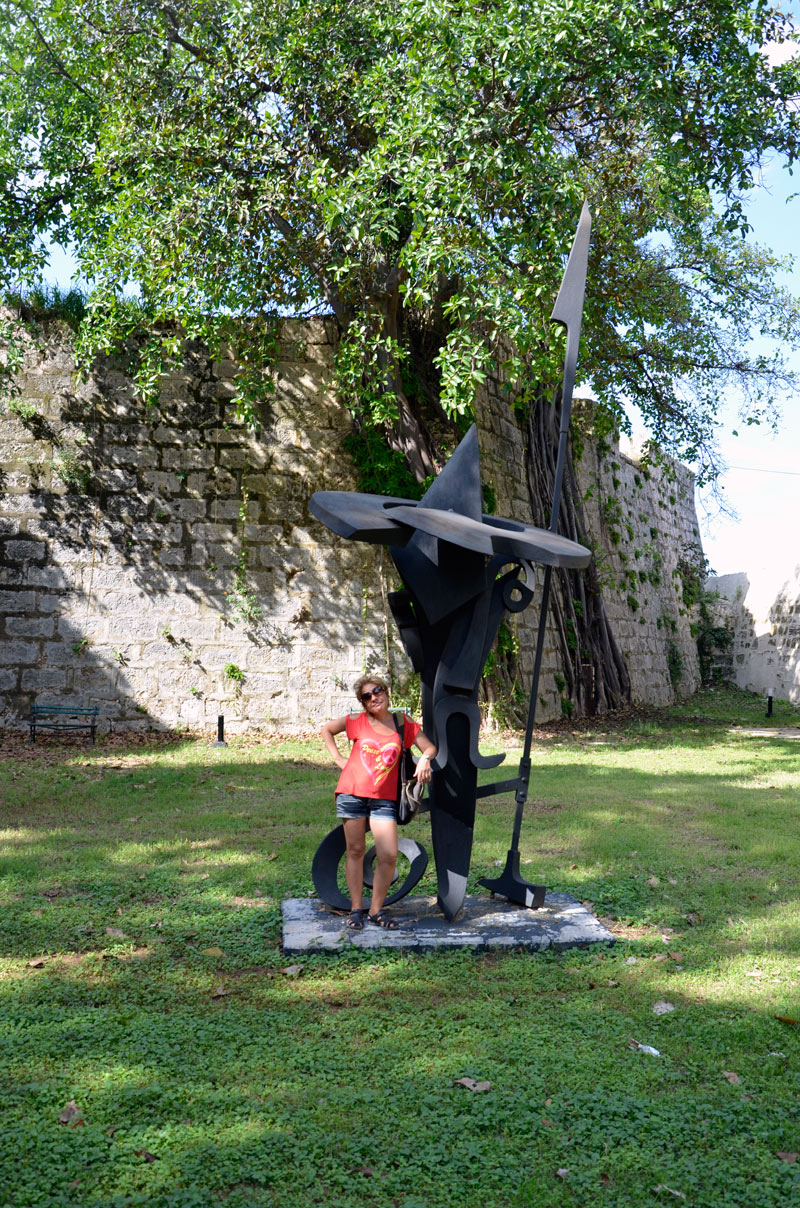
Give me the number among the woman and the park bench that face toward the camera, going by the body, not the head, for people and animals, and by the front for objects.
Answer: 2

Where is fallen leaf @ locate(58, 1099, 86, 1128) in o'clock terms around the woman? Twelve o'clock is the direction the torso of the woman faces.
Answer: The fallen leaf is roughly at 1 o'clock from the woman.

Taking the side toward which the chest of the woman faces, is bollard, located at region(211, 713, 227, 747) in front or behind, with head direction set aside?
behind

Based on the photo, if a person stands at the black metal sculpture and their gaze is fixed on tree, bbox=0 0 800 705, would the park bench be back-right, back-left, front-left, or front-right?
front-left

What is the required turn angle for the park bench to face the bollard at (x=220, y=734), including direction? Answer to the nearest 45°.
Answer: approximately 90° to its left

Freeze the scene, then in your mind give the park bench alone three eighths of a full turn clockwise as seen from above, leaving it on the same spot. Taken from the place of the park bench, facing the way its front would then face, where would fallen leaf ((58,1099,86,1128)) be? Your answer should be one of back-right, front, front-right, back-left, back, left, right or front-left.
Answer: back-left

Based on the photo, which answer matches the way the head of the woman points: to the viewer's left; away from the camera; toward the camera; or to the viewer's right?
toward the camera

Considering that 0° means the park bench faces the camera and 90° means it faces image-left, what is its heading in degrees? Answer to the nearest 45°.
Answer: approximately 0°

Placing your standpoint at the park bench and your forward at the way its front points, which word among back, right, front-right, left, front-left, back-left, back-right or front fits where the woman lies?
front

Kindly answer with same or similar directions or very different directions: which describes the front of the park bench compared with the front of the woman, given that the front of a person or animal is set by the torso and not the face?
same or similar directions

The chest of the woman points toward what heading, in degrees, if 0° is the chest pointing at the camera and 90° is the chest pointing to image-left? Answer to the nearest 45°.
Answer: approximately 0°
